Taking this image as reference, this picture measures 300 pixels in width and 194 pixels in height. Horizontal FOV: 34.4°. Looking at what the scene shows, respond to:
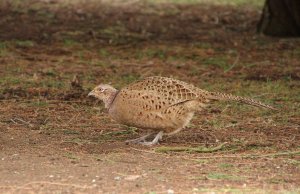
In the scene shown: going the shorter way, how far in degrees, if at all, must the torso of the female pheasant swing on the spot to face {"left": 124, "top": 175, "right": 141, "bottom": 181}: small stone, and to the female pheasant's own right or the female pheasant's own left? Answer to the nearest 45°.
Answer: approximately 90° to the female pheasant's own left

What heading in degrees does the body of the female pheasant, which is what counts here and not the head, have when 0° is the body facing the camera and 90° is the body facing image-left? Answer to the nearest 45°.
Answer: approximately 90°

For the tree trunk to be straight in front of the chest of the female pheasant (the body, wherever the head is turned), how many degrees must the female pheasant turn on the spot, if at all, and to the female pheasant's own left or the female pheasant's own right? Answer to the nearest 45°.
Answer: approximately 90° to the female pheasant's own right
